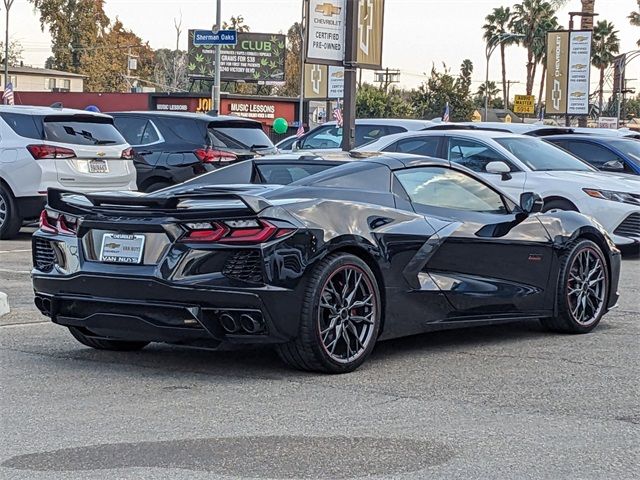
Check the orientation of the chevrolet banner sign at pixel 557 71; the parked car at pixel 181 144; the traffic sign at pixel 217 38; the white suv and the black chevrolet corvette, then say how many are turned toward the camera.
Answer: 2

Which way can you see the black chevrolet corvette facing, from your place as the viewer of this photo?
facing away from the viewer and to the right of the viewer

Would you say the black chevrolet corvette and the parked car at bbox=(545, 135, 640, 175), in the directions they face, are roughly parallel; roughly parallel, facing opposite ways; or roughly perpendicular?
roughly perpendicular

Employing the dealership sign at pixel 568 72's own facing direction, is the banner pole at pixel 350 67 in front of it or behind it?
in front

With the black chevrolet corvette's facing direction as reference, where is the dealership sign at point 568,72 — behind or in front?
in front

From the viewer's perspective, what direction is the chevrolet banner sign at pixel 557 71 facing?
toward the camera

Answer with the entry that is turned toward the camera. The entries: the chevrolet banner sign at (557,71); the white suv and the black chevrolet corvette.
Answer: the chevrolet banner sign

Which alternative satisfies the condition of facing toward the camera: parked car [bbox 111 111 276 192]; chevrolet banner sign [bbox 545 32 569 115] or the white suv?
the chevrolet banner sign

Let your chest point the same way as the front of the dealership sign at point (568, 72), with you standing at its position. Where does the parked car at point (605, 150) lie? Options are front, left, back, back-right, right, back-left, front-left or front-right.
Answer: front

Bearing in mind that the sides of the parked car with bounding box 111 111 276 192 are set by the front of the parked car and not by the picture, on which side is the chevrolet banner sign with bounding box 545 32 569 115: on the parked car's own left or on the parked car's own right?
on the parked car's own right

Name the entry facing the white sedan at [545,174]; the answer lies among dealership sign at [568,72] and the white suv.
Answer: the dealership sign

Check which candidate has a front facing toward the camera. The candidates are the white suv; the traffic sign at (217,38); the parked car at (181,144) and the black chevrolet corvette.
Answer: the traffic sign
